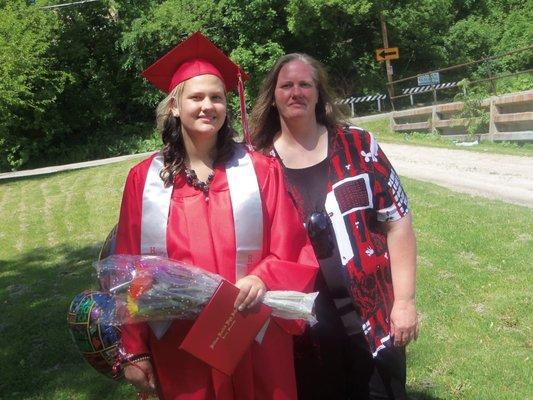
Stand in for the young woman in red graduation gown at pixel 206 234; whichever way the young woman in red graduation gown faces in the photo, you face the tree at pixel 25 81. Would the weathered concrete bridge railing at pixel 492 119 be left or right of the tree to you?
right

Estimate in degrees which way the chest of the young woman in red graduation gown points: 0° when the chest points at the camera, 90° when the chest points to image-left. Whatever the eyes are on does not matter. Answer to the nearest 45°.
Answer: approximately 0°

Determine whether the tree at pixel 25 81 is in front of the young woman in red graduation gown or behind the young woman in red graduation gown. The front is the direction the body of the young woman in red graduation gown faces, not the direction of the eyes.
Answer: behind

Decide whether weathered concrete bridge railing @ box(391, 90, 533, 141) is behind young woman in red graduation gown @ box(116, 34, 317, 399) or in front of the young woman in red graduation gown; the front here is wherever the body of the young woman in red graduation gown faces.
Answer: behind
